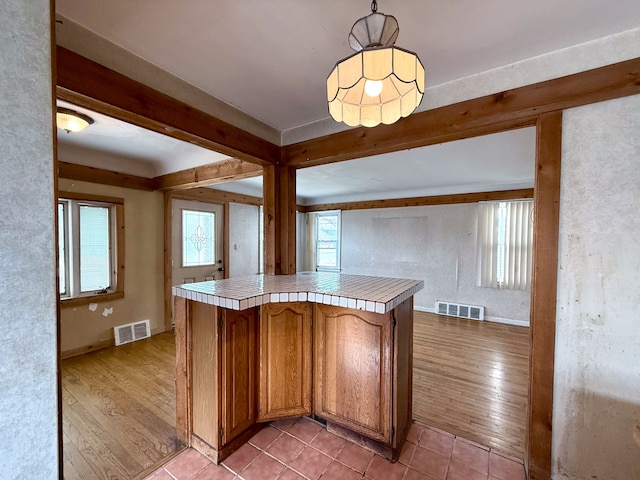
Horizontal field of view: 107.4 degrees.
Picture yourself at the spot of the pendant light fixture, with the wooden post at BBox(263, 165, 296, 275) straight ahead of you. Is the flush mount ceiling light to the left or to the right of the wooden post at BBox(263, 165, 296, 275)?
left

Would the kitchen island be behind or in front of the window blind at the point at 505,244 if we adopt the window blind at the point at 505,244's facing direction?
in front

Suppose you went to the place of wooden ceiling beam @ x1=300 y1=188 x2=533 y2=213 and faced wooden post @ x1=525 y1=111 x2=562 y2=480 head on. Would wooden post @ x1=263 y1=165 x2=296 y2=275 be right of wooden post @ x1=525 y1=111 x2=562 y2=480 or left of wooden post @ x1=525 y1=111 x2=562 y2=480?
right

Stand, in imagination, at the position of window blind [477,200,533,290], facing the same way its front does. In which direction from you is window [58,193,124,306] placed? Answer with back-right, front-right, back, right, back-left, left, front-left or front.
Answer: front-right

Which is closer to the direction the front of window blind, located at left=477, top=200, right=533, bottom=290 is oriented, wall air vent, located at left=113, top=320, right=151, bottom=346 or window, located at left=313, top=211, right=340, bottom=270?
the wall air vent

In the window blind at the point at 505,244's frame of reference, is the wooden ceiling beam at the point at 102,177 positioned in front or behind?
in front

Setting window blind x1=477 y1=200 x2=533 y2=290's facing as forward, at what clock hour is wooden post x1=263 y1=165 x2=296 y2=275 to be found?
The wooden post is roughly at 1 o'clock from the window blind.

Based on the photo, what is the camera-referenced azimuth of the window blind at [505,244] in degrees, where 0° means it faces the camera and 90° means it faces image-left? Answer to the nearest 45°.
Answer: approximately 0°

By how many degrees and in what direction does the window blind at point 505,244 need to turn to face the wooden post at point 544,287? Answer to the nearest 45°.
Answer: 0° — it already faces it

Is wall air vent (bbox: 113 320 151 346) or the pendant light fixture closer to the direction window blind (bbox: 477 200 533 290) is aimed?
the pendant light fixture

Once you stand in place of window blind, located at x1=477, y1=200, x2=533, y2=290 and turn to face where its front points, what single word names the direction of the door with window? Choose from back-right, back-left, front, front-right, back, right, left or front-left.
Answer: front-right
